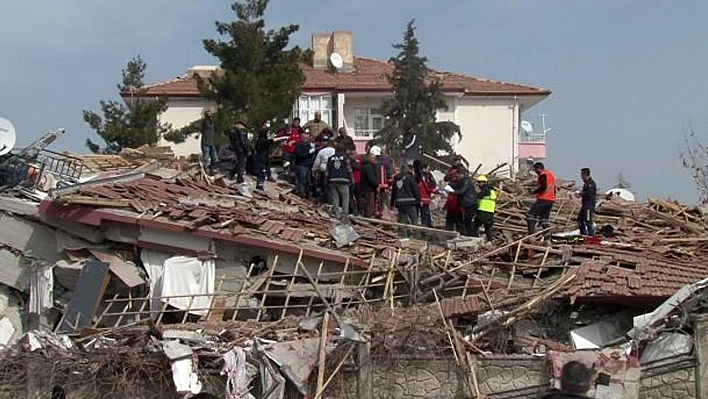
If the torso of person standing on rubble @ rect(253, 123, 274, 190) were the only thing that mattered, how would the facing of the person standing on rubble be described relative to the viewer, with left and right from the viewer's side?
facing to the right of the viewer

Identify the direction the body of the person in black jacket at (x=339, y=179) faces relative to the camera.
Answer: away from the camera

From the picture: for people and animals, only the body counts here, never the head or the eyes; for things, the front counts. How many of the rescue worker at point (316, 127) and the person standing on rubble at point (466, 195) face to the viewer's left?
1

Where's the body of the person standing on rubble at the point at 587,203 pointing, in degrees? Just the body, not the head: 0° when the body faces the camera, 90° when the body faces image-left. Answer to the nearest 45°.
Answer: approximately 90°

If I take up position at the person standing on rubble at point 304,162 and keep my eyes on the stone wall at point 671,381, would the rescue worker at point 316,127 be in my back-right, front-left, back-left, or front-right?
back-left

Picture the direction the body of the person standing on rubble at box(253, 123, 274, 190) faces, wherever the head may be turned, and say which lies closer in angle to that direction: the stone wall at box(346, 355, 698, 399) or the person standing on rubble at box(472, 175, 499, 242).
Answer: the person standing on rubble

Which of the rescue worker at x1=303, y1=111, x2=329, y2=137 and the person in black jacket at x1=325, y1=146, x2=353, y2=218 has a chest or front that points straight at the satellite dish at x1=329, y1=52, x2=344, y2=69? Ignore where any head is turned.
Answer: the person in black jacket

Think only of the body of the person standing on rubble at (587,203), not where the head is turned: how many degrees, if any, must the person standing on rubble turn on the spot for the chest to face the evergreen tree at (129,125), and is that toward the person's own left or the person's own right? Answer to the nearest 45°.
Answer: approximately 45° to the person's own right
